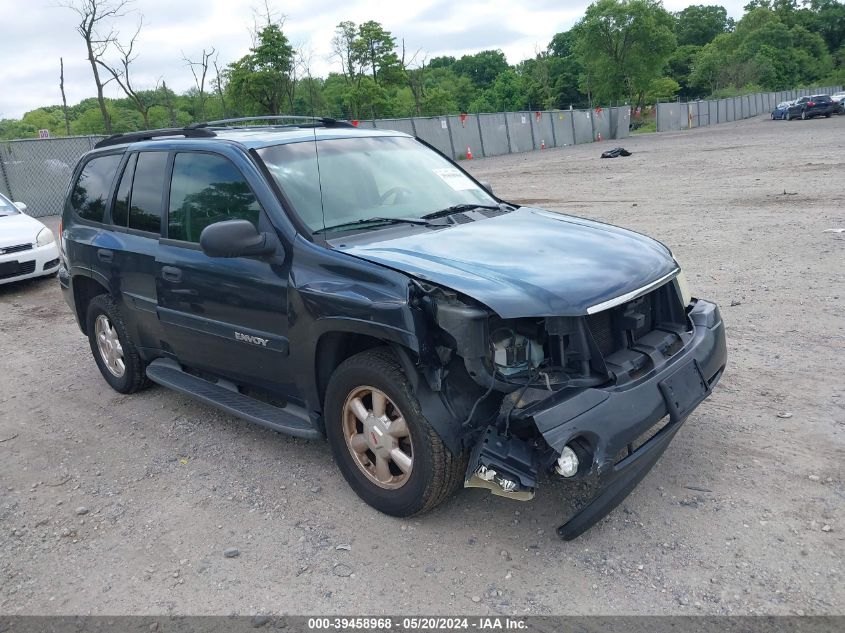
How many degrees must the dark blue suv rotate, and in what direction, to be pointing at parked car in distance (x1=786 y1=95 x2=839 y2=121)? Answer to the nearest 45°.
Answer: approximately 90° to its left

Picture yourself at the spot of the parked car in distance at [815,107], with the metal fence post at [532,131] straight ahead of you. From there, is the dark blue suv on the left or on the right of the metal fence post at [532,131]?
left

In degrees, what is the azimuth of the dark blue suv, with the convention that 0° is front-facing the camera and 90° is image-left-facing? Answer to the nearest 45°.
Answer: approximately 315°

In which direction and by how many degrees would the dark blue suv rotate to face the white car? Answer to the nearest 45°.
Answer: approximately 180°

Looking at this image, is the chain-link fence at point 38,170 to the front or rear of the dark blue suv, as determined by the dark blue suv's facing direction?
to the rear

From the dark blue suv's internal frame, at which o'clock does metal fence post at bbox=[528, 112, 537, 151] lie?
The metal fence post is roughly at 8 o'clock from the dark blue suv.

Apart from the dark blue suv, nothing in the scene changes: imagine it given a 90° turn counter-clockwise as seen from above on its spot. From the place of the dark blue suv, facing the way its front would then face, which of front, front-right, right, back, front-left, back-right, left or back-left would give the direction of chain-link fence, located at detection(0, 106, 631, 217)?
front-left

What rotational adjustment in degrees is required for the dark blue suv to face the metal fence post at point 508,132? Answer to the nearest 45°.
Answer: approximately 135° to its left
